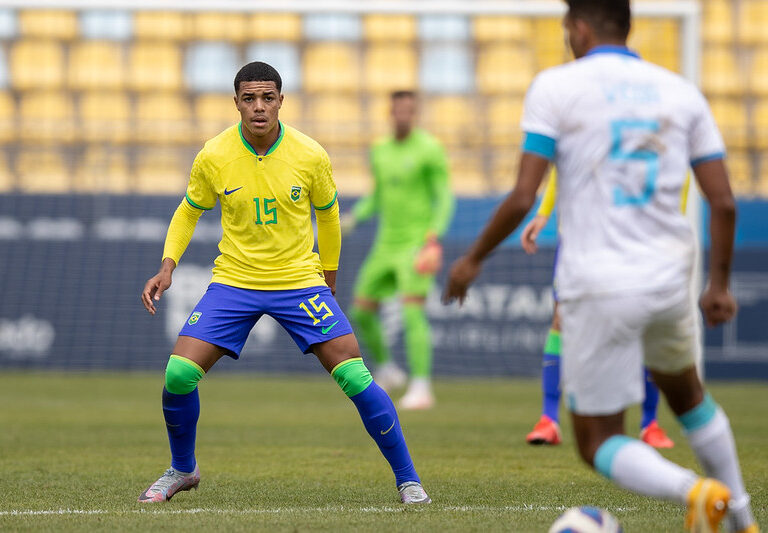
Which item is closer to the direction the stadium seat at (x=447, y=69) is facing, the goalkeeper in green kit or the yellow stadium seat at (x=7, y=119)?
the goalkeeper in green kit

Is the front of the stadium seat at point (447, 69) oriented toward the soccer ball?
yes

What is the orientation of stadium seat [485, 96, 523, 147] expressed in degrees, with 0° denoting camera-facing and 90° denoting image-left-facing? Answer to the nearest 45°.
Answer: approximately 0°

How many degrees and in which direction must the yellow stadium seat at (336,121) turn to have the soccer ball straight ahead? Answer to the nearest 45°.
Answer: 0° — it already faces it

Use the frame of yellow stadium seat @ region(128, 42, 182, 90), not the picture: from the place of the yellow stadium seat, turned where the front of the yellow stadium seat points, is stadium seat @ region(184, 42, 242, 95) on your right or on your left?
on your left
